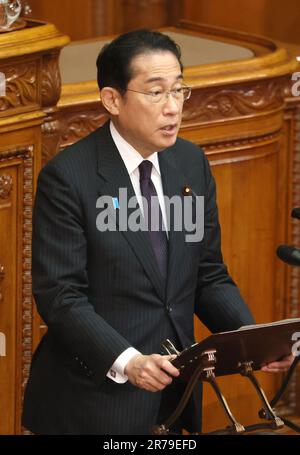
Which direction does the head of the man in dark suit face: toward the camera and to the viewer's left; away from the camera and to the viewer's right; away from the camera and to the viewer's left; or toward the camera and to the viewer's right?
toward the camera and to the viewer's right

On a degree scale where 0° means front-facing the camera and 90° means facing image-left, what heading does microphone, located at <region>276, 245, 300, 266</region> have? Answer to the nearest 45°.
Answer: approximately 90°

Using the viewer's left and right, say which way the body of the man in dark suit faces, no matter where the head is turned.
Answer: facing the viewer and to the right of the viewer

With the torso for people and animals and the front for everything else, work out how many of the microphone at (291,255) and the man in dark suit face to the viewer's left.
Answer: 1
